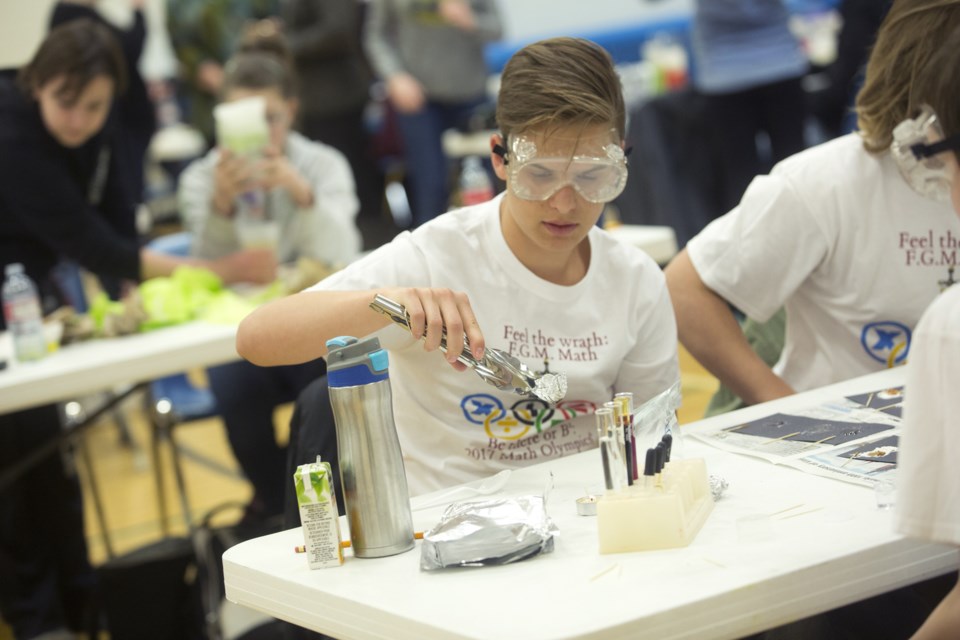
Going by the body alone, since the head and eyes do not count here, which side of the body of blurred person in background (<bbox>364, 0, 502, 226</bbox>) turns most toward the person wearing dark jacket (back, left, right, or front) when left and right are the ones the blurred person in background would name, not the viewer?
right

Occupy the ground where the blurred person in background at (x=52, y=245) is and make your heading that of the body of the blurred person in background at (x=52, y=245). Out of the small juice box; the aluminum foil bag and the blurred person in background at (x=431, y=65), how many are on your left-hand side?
1

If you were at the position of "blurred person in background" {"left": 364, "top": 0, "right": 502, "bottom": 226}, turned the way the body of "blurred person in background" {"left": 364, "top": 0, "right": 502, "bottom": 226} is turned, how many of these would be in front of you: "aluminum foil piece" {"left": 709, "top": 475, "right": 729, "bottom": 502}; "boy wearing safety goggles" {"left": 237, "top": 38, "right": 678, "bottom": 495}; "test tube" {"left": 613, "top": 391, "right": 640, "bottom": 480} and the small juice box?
4

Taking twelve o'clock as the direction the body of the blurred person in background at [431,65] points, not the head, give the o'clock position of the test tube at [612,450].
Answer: The test tube is roughly at 12 o'clock from the blurred person in background.

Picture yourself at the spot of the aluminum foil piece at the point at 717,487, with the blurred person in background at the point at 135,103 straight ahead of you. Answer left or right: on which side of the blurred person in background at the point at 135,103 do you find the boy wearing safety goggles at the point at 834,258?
right

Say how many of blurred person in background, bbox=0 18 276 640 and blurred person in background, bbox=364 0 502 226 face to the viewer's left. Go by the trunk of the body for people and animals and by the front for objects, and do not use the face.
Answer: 0

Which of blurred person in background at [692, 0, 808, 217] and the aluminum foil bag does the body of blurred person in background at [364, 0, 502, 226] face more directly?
the aluminum foil bag

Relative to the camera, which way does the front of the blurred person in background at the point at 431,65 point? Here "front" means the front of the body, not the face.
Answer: toward the camera

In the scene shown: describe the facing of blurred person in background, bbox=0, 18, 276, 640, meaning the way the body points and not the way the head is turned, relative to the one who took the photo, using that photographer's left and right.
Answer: facing the viewer and to the right of the viewer

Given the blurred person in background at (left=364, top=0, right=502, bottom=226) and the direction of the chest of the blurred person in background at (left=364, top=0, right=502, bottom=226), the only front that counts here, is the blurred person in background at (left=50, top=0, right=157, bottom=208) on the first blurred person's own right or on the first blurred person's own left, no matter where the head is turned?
on the first blurred person's own right
